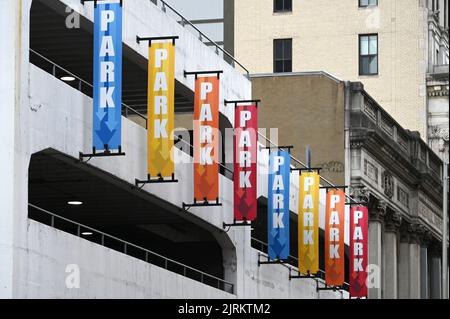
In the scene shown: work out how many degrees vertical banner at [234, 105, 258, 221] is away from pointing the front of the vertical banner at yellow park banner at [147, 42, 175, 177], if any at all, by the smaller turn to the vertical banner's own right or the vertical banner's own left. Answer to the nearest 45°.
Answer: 0° — it already faces it

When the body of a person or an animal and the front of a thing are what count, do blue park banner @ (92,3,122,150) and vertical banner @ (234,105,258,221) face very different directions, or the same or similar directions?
same or similar directions

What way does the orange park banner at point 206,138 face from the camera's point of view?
toward the camera

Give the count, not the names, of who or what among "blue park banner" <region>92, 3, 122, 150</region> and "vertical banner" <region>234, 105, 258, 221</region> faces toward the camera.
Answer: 2

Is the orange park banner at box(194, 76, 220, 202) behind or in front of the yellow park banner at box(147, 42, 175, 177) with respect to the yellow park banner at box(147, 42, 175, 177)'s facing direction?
behind

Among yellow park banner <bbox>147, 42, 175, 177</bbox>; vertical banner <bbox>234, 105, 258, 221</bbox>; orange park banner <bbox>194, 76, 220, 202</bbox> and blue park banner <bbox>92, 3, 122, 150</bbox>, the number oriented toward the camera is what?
4

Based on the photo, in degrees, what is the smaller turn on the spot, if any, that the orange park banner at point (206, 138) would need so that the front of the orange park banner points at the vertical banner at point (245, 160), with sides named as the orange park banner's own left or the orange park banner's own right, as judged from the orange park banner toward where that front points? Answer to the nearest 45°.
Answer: approximately 180°

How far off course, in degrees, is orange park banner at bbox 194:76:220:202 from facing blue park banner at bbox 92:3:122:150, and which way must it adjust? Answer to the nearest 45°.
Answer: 0° — it already faces it

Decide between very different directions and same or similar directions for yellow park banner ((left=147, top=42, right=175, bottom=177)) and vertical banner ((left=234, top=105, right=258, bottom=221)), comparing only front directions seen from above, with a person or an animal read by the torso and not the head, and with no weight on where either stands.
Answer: same or similar directions

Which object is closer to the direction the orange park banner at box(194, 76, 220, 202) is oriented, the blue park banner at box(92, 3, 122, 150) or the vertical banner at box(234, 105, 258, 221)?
the blue park banner

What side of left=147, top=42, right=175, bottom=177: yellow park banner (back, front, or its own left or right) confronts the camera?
front

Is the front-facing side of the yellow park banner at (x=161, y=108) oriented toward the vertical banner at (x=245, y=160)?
no

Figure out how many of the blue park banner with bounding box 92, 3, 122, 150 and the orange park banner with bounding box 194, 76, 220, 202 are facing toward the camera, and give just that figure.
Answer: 2

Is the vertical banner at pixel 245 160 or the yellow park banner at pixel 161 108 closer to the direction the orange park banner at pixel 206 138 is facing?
the yellow park banner

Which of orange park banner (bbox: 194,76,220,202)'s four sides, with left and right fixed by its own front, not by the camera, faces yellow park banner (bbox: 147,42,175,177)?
front

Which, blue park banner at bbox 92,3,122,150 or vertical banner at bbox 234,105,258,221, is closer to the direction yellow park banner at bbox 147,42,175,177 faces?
the blue park banner

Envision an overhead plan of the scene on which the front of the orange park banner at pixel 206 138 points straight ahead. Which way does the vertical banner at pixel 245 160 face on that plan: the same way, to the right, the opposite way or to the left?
the same way

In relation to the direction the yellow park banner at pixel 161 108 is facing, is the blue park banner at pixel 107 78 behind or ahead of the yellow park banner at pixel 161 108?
ahead
